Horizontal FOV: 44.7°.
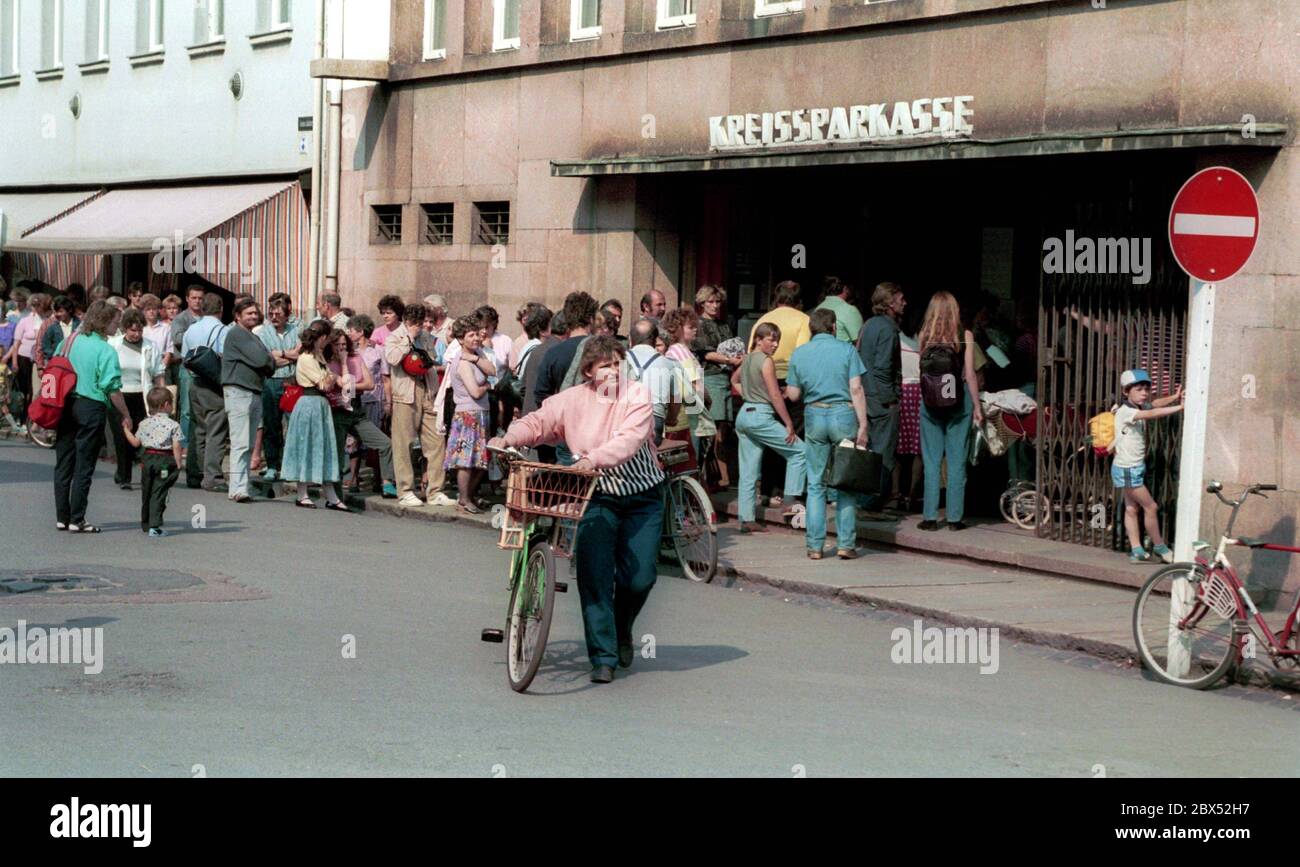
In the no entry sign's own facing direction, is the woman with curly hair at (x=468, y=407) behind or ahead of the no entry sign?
behind

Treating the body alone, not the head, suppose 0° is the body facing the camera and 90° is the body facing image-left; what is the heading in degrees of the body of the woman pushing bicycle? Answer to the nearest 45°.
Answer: approximately 45°

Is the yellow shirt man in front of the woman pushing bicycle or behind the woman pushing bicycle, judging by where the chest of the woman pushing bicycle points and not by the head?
behind

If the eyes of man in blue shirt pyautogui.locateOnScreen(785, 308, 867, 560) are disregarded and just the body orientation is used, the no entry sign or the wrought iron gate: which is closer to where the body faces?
the wrought iron gate

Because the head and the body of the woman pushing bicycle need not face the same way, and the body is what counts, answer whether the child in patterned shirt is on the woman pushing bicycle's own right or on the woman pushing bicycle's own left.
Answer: on the woman pushing bicycle's own right

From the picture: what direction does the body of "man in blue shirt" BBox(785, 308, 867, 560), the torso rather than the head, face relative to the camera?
away from the camera
